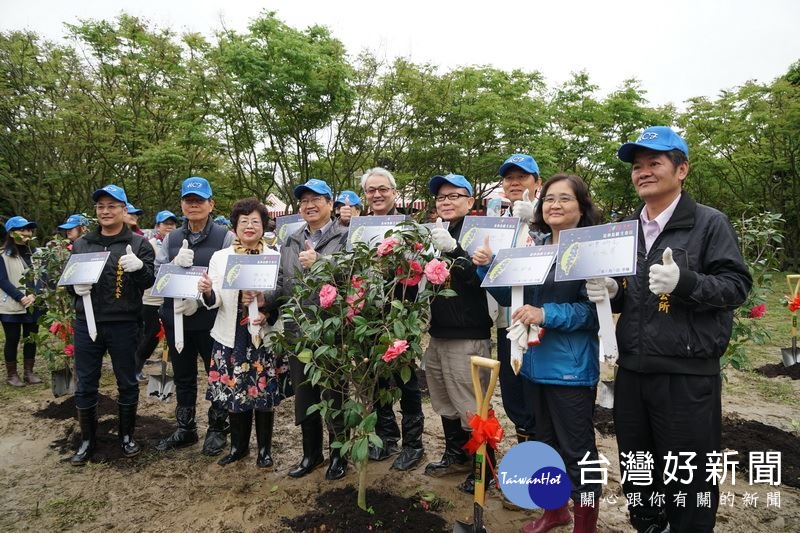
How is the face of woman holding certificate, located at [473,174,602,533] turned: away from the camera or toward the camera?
toward the camera

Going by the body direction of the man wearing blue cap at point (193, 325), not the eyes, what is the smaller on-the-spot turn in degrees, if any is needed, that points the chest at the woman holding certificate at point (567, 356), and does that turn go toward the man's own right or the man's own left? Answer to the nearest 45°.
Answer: approximately 45° to the man's own left

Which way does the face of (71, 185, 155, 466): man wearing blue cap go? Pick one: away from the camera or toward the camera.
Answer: toward the camera

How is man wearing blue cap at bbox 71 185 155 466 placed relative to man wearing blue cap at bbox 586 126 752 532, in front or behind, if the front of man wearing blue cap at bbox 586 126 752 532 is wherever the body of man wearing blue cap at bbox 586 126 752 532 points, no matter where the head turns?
in front

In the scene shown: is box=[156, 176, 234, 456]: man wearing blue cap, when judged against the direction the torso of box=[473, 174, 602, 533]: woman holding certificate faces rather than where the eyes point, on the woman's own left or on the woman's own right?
on the woman's own right

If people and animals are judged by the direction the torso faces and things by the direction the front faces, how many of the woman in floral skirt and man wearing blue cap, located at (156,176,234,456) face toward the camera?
2

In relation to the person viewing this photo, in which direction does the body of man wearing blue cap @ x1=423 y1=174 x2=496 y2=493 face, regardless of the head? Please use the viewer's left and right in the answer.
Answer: facing the viewer and to the left of the viewer

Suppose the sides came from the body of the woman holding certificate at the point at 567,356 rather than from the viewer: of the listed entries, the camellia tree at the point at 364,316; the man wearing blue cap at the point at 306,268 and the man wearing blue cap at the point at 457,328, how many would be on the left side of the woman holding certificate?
0

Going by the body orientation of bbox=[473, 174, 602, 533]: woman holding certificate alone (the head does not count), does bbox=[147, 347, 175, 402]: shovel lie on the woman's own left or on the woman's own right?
on the woman's own right

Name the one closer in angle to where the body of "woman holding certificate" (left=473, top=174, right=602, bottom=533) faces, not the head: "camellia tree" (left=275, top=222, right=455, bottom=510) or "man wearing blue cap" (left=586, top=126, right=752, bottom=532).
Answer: the camellia tree

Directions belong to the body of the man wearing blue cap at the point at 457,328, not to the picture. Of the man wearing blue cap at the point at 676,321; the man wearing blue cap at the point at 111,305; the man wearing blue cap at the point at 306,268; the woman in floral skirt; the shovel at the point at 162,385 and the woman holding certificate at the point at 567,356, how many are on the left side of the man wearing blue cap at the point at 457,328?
2

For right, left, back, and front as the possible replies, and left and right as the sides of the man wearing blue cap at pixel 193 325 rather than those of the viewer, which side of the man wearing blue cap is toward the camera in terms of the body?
front
